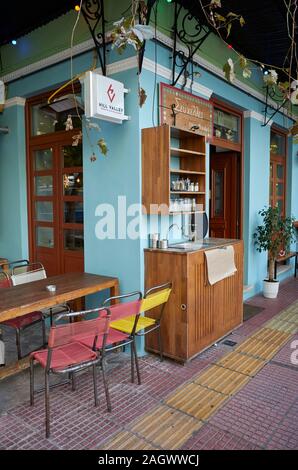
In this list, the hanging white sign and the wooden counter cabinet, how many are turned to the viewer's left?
0

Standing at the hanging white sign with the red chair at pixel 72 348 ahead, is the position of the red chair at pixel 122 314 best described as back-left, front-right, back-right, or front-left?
front-left

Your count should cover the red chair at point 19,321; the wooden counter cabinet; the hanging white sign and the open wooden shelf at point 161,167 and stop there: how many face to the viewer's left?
0

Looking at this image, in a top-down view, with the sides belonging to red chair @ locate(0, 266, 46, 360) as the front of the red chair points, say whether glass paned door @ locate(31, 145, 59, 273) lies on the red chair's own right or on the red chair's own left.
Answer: on the red chair's own left

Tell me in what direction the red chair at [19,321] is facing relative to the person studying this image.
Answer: facing the viewer and to the right of the viewer

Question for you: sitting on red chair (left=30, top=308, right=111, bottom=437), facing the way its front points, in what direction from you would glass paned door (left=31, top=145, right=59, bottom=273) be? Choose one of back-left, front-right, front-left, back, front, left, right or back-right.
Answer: front-right
